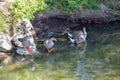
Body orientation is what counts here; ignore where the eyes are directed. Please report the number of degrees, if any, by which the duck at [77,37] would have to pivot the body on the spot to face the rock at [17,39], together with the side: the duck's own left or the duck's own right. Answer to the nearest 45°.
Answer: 0° — it already faces it

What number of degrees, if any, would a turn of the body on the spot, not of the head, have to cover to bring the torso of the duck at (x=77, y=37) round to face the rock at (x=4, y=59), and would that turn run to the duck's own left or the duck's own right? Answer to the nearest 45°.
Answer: approximately 45° to the duck's own left

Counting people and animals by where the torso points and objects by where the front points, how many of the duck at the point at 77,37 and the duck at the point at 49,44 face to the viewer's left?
1

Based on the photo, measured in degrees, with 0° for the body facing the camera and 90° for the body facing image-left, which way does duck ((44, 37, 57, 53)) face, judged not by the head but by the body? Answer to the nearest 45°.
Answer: approximately 315°

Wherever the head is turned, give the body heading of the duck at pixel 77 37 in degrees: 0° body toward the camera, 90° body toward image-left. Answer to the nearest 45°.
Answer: approximately 90°

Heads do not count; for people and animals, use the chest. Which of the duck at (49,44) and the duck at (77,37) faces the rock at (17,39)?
the duck at (77,37)
